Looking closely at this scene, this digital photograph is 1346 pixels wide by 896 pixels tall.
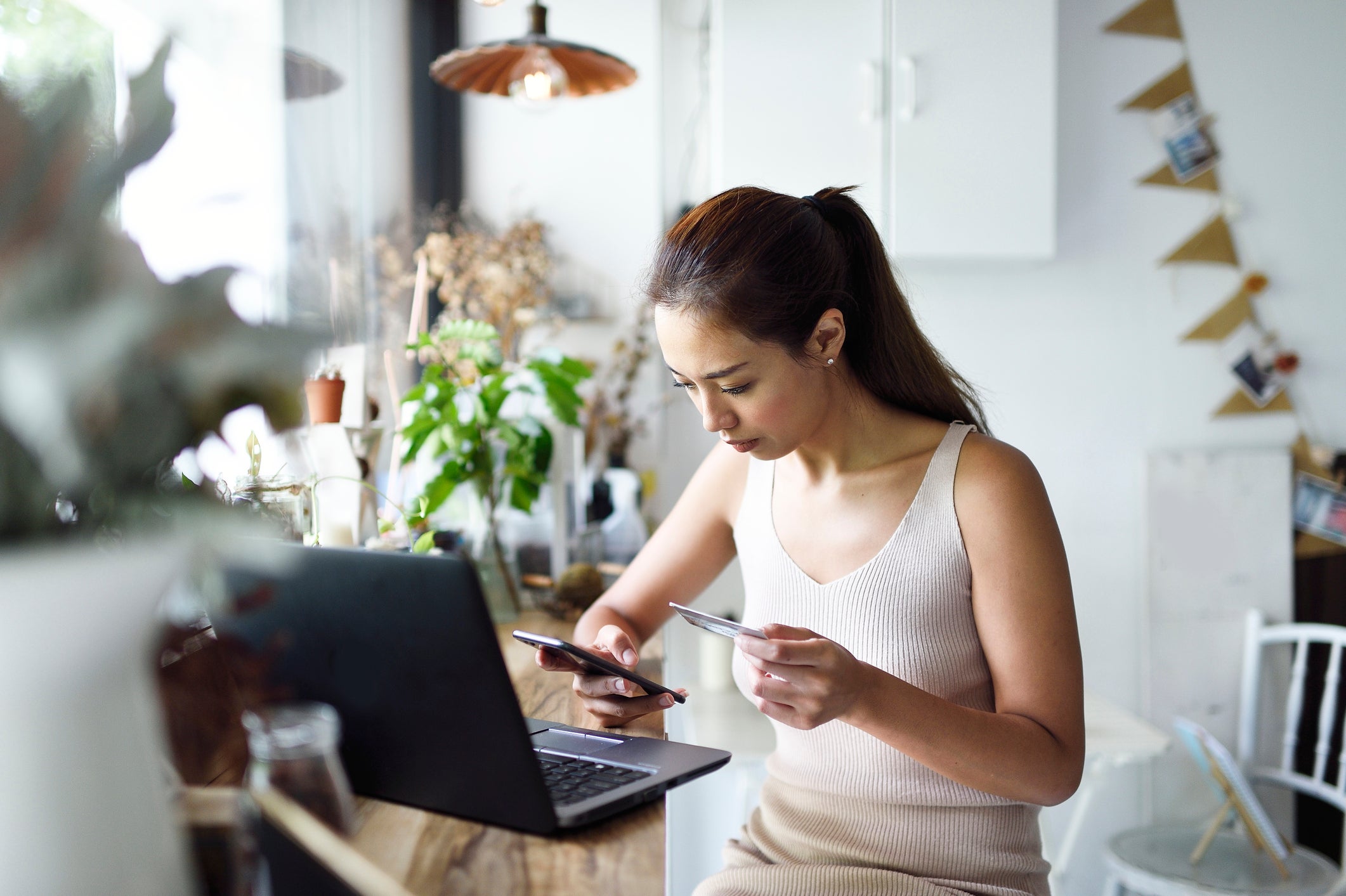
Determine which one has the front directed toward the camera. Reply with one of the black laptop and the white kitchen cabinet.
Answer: the white kitchen cabinet

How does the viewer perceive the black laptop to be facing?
facing away from the viewer and to the right of the viewer

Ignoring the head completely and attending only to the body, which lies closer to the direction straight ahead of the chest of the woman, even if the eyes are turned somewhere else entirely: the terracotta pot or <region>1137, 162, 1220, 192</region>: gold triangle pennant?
the terracotta pot

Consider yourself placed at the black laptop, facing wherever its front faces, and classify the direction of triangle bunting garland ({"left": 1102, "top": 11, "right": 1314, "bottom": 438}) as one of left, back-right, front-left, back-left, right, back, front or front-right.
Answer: front

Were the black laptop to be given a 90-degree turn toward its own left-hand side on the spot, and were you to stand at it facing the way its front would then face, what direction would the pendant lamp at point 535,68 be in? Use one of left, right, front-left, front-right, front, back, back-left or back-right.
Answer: front-right

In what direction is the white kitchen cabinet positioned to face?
toward the camera

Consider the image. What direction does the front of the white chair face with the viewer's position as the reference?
facing the viewer and to the left of the viewer

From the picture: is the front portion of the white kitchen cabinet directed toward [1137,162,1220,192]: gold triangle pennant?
no

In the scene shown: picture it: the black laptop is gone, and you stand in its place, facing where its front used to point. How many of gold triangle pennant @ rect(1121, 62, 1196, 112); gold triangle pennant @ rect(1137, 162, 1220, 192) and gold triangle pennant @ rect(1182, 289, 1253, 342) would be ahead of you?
3

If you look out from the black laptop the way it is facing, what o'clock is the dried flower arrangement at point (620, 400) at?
The dried flower arrangement is roughly at 11 o'clock from the black laptop.

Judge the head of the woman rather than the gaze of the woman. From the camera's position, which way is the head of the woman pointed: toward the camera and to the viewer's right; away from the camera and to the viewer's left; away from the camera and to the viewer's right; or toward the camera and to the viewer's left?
toward the camera and to the viewer's left

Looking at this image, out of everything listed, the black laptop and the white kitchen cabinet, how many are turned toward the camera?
1

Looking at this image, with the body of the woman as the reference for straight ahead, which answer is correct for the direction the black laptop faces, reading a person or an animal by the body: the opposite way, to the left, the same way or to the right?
the opposite way
